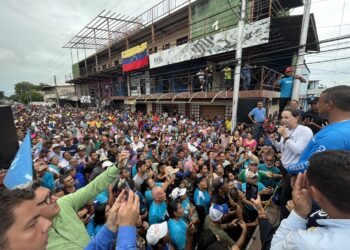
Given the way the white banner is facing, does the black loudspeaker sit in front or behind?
in front

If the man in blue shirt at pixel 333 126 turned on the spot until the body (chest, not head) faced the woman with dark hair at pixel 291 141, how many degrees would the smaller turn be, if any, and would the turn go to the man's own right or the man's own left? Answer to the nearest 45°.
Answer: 0° — they already face them

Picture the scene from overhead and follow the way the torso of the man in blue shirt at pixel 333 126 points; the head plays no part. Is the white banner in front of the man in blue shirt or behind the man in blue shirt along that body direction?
in front

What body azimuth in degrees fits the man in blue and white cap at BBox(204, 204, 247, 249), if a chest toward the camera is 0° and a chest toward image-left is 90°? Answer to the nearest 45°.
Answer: approximately 225°

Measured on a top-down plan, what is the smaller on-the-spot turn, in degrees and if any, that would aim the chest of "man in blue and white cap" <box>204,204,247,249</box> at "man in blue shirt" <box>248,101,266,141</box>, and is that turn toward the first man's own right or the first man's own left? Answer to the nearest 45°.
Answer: approximately 45° to the first man's own left

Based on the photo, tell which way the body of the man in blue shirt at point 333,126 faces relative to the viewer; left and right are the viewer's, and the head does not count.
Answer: facing away from the viewer and to the left of the viewer

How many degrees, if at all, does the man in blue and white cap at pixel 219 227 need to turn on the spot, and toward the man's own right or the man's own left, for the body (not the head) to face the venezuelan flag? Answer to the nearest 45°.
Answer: approximately 90° to the man's own left

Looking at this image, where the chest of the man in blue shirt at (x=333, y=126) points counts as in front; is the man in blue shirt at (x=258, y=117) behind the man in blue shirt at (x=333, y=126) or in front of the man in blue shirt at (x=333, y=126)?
in front

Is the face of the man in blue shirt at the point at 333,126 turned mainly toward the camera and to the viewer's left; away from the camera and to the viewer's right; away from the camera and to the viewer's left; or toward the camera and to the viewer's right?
away from the camera and to the viewer's left

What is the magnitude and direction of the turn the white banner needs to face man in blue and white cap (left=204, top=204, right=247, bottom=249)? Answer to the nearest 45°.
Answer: approximately 45° to its left
